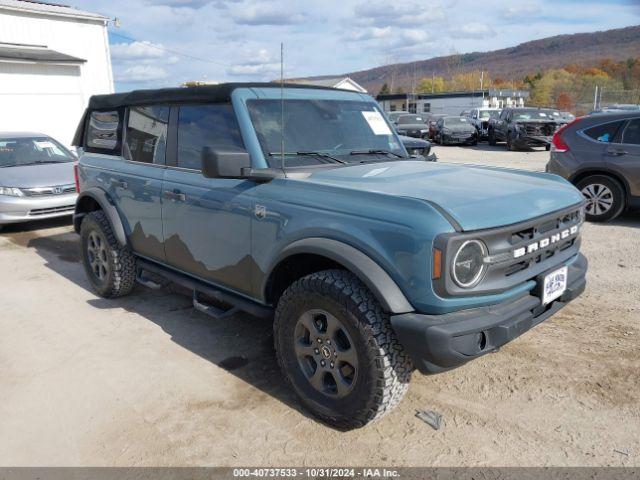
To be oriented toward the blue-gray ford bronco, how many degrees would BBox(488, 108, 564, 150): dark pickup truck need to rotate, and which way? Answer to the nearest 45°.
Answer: approximately 45° to its right

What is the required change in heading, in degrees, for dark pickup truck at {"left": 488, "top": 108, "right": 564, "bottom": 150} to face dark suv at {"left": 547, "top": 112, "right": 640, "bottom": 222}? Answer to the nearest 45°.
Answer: approximately 45° to its right

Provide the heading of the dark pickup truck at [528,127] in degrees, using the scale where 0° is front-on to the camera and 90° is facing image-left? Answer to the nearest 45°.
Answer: approximately 315°

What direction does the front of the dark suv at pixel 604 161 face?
to the viewer's right

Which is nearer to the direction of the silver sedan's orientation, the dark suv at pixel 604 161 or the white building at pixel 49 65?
the dark suv

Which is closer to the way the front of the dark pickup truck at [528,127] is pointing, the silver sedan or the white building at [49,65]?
the silver sedan

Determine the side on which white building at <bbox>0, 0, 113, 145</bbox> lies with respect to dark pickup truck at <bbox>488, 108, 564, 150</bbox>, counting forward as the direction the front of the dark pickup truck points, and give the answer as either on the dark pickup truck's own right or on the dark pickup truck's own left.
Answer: on the dark pickup truck's own right

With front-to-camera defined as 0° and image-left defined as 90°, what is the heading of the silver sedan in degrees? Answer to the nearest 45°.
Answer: approximately 315°
